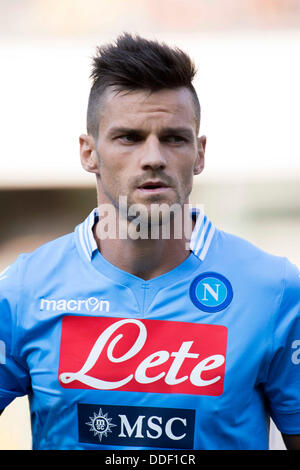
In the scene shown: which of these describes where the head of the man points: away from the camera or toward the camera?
toward the camera

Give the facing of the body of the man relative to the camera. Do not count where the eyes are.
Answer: toward the camera
